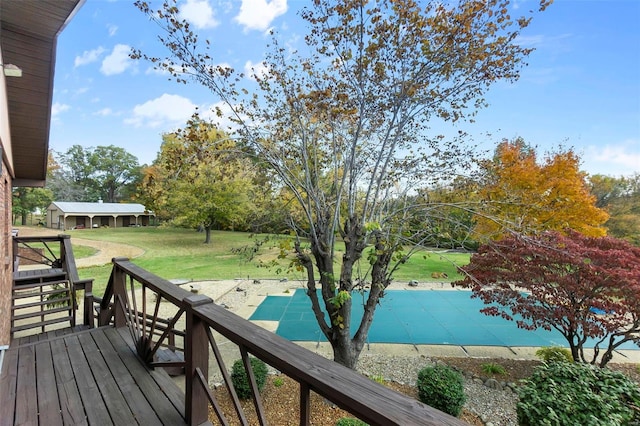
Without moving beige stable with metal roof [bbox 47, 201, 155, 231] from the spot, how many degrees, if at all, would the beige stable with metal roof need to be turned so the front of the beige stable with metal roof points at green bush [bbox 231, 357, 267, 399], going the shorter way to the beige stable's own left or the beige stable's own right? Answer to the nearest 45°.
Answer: approximately 45° to the beige stable's own right

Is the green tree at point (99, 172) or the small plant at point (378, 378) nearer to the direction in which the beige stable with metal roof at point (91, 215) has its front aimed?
the small plant

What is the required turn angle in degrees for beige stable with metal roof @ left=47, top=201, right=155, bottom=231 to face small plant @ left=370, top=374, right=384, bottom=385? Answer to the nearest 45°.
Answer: approximately 45° to its right

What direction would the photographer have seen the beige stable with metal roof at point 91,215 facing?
facing the viewer and to the right of the viewer

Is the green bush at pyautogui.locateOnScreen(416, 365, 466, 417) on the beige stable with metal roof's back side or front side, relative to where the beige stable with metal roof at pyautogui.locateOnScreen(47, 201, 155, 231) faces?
on the front side

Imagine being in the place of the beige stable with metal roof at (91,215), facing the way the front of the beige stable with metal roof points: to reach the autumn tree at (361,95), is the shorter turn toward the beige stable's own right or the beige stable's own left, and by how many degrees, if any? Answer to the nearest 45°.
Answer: approximately 45° to the beige stable's own right

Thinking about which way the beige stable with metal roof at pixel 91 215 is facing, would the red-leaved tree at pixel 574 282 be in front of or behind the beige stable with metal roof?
in front

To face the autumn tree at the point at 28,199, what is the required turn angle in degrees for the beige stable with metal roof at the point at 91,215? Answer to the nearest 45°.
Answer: approximately 90° to its right

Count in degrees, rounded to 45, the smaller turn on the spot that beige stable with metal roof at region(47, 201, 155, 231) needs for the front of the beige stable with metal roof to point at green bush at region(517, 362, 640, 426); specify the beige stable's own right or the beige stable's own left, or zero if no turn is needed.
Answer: approximately 45° to the beige stable's own right

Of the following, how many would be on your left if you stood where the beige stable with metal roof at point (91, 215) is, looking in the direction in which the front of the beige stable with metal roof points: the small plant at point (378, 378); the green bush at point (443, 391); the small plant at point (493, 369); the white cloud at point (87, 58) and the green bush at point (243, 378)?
0

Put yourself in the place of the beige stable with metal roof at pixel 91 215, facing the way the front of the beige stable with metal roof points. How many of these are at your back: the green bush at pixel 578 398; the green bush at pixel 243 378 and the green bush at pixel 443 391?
0

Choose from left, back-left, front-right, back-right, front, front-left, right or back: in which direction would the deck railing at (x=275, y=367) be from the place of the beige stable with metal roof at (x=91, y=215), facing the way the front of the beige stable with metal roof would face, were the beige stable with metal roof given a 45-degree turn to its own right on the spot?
front

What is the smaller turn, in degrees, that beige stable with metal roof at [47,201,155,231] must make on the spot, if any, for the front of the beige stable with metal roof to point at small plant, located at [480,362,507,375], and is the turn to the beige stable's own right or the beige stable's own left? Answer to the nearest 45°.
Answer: approximately 45° to the beige stable's own right
